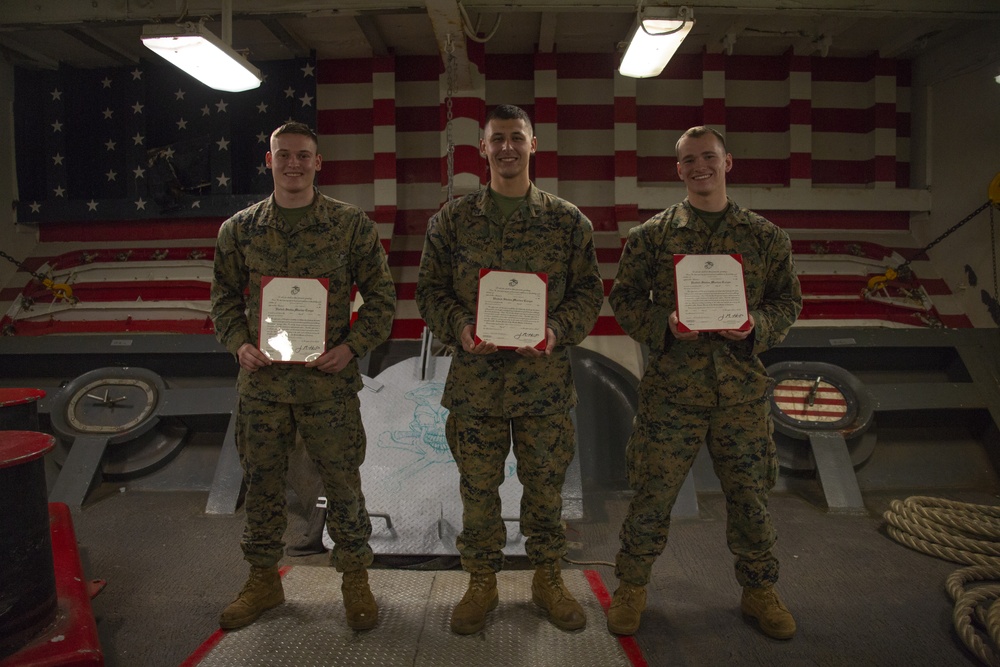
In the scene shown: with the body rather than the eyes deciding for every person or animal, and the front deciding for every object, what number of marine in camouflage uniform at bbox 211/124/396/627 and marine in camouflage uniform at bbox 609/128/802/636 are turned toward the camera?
2

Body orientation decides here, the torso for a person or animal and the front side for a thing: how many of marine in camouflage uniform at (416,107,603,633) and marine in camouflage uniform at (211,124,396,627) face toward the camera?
2

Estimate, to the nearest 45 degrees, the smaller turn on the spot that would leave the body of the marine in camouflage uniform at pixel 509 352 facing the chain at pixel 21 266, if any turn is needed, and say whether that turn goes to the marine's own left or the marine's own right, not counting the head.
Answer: approximately 135° to the marine's own right

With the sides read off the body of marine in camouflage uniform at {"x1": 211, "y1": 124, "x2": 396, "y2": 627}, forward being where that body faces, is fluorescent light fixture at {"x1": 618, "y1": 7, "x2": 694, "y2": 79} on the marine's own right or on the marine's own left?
on the marine's own left

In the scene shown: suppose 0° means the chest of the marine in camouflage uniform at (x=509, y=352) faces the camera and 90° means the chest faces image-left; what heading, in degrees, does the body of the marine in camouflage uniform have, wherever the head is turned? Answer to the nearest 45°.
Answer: approximately 0°

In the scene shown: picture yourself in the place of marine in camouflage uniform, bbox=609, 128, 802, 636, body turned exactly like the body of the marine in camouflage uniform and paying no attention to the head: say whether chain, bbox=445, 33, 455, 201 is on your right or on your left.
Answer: on your right

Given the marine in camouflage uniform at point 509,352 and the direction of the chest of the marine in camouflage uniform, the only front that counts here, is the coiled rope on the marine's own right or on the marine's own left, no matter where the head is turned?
on the marine's own left

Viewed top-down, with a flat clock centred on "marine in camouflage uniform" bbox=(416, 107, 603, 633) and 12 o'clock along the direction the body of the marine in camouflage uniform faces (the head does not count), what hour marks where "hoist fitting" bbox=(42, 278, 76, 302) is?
The hoist fitting is roughly at 4 o'clock from the marine in camouflage uniform.

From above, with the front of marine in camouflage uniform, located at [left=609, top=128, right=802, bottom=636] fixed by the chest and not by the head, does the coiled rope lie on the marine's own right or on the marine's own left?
on the marine's own left

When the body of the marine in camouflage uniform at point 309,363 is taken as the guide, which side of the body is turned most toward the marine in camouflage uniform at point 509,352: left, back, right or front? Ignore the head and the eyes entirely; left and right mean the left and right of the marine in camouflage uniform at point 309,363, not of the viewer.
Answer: left
